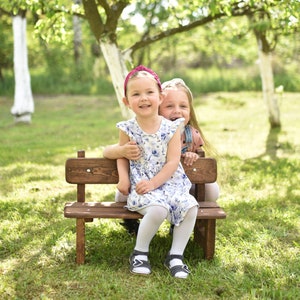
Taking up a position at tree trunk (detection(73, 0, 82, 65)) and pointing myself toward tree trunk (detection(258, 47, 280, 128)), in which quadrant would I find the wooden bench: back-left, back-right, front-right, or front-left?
front-right

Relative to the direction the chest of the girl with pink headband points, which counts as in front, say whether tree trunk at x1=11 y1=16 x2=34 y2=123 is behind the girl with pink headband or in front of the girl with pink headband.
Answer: behind

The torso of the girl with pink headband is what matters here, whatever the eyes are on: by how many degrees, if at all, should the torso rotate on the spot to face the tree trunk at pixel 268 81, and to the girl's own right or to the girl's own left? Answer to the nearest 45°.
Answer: approximately 180°

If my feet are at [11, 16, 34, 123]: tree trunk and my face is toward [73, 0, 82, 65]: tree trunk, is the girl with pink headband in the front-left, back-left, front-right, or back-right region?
back-right

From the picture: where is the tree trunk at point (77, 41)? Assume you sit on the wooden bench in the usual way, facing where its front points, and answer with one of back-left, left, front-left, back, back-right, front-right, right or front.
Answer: back

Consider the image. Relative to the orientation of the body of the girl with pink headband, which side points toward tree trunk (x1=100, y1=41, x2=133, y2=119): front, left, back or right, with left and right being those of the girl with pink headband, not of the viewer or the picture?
back

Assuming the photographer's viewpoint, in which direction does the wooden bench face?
facing the viewer

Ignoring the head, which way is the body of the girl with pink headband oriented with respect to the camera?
toward the camera

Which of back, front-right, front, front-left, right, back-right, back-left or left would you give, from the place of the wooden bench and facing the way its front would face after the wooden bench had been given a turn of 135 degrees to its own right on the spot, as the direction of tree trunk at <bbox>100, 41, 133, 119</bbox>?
front-right

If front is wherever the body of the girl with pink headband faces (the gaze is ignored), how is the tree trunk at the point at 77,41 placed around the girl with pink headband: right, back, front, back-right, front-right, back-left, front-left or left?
back
